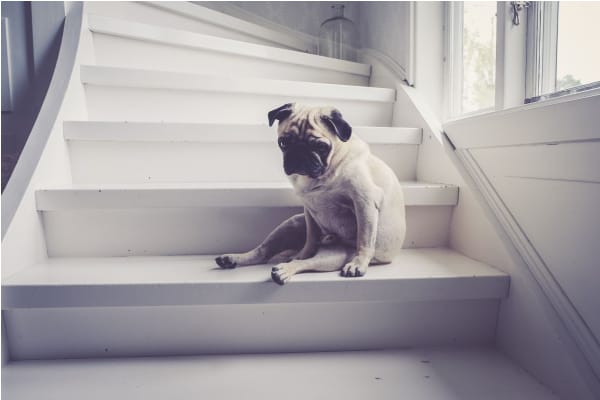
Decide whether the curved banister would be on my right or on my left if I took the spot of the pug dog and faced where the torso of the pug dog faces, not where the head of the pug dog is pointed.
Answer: on my right

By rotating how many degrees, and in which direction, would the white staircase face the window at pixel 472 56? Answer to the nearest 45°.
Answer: approximately 135° to its left

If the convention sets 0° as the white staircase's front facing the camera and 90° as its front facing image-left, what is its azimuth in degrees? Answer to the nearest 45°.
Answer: approximately 0°

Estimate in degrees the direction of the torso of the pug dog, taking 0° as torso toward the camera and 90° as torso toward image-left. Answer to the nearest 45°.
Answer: approximately 45°

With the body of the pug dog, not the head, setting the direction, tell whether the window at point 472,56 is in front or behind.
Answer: behind

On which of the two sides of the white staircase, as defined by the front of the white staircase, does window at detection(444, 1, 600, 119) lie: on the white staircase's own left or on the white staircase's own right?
on the white staircase's own left
